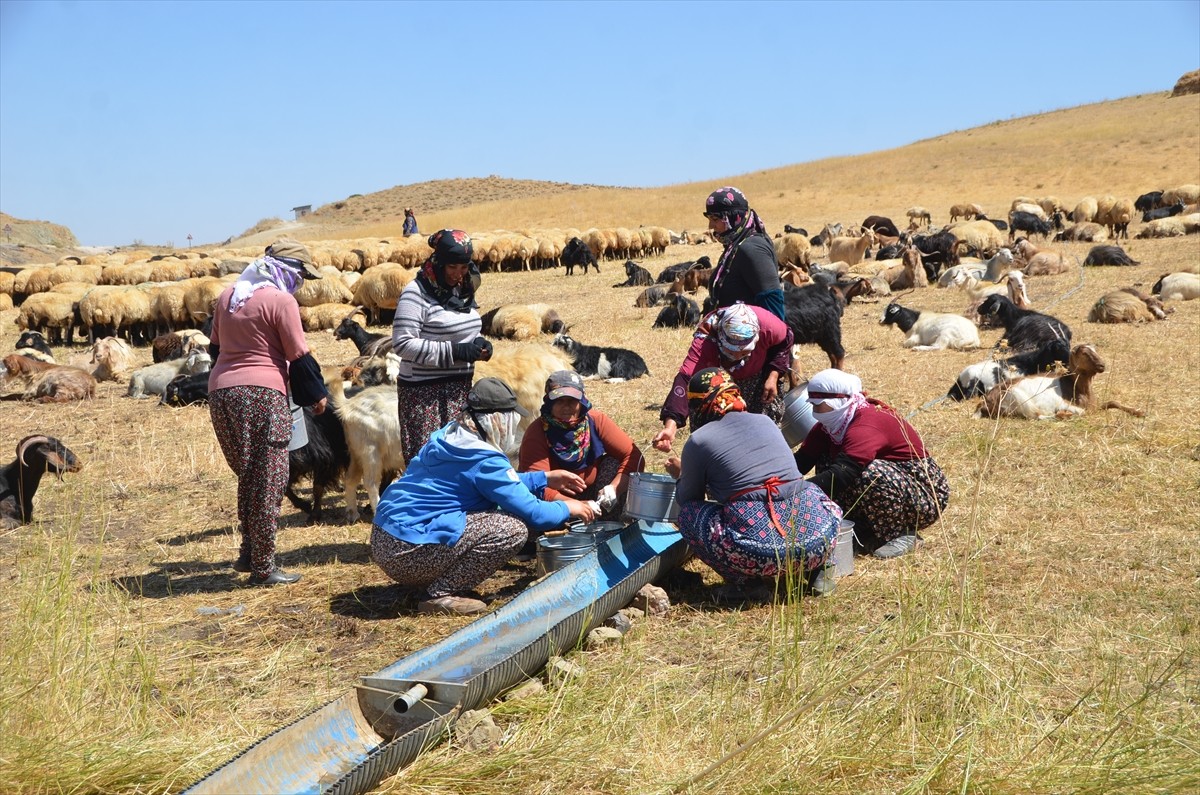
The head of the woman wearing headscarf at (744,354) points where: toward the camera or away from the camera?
toward the camera

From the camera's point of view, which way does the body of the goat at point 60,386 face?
to the viewer's left

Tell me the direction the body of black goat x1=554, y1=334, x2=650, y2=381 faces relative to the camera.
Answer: to the viewer's left

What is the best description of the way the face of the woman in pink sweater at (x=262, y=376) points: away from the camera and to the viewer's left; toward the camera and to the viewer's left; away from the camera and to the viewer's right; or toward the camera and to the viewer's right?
away from the camera and to the viewer's right

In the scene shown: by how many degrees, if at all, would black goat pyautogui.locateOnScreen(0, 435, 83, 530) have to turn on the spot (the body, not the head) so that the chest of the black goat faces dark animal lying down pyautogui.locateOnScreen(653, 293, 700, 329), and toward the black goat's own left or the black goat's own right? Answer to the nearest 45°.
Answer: approximately 45° to the black goat's own left

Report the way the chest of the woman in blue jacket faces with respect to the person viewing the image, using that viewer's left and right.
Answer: facing to the right of the viewer

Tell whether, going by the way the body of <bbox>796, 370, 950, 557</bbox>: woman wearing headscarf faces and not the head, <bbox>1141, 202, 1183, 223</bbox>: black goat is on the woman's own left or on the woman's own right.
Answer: on the woman's own right

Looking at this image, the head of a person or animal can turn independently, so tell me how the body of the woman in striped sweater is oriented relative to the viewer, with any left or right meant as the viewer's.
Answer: facing the viewer and to the right of the viewer

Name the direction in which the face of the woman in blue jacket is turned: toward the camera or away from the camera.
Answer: away from the camera

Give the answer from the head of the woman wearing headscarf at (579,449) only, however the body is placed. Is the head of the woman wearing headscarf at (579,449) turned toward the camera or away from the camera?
toward the camera
